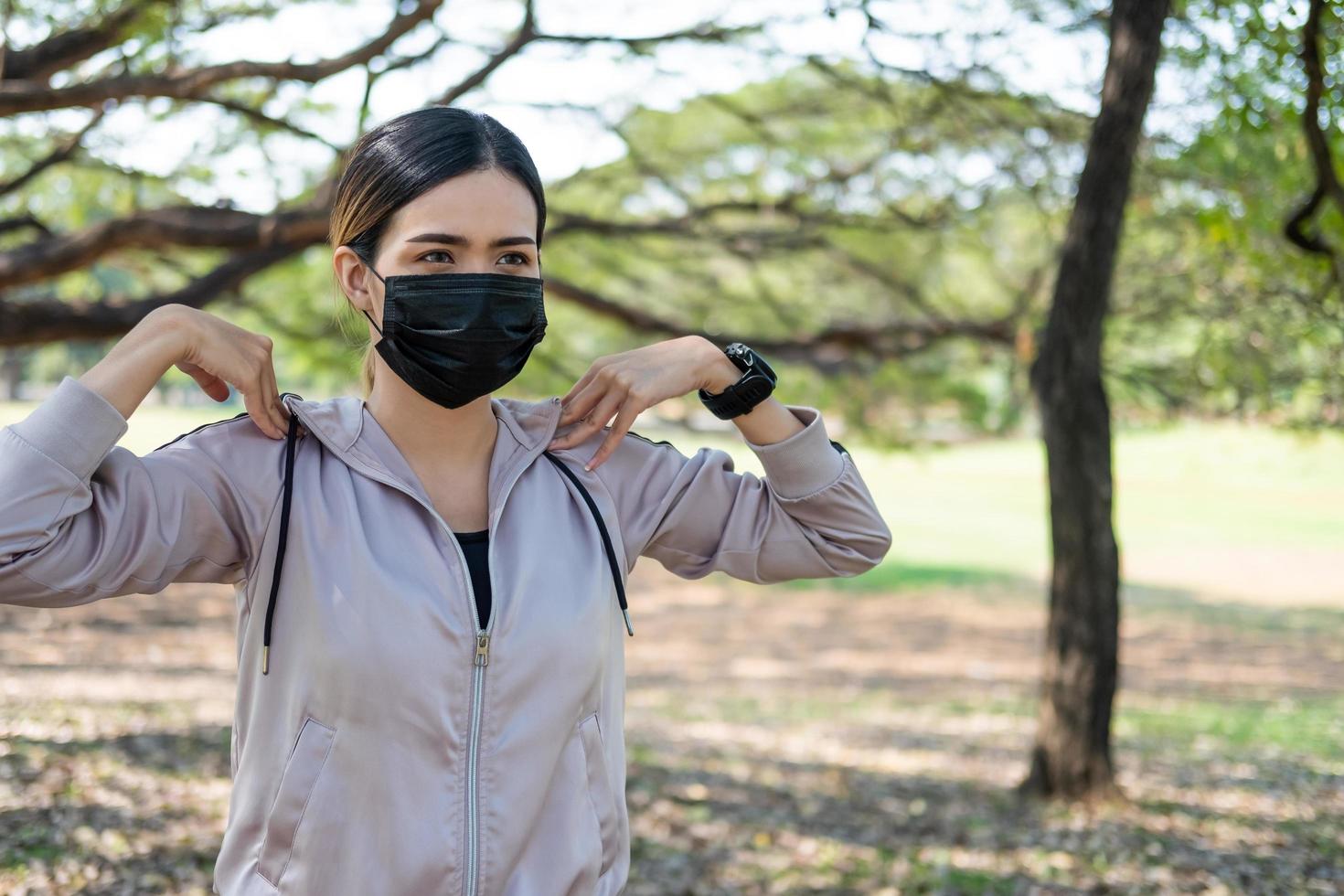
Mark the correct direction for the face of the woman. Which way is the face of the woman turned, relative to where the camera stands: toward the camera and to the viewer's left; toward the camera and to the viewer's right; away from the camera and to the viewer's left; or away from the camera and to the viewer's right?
toward the camera and to the viewer's right

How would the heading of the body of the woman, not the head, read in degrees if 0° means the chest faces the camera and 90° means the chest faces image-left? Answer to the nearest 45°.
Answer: approximately 315°
